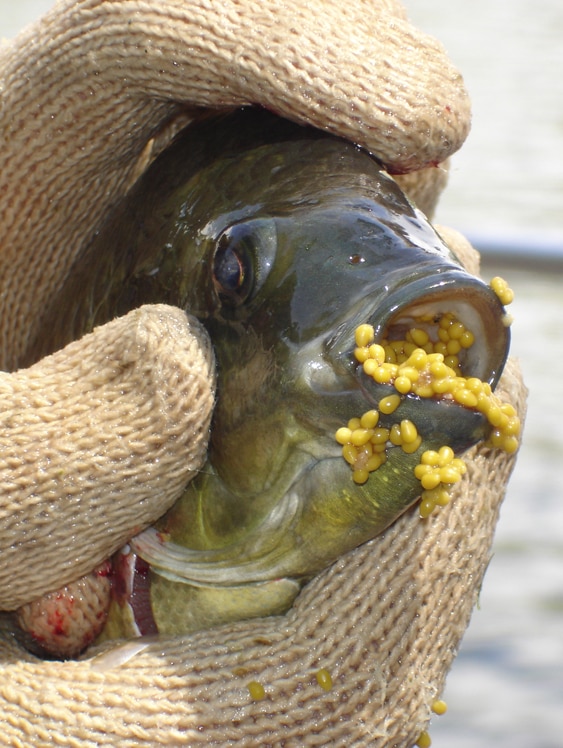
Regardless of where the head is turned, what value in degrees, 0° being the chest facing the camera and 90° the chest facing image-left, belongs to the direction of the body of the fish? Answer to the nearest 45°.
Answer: approximately 315°
